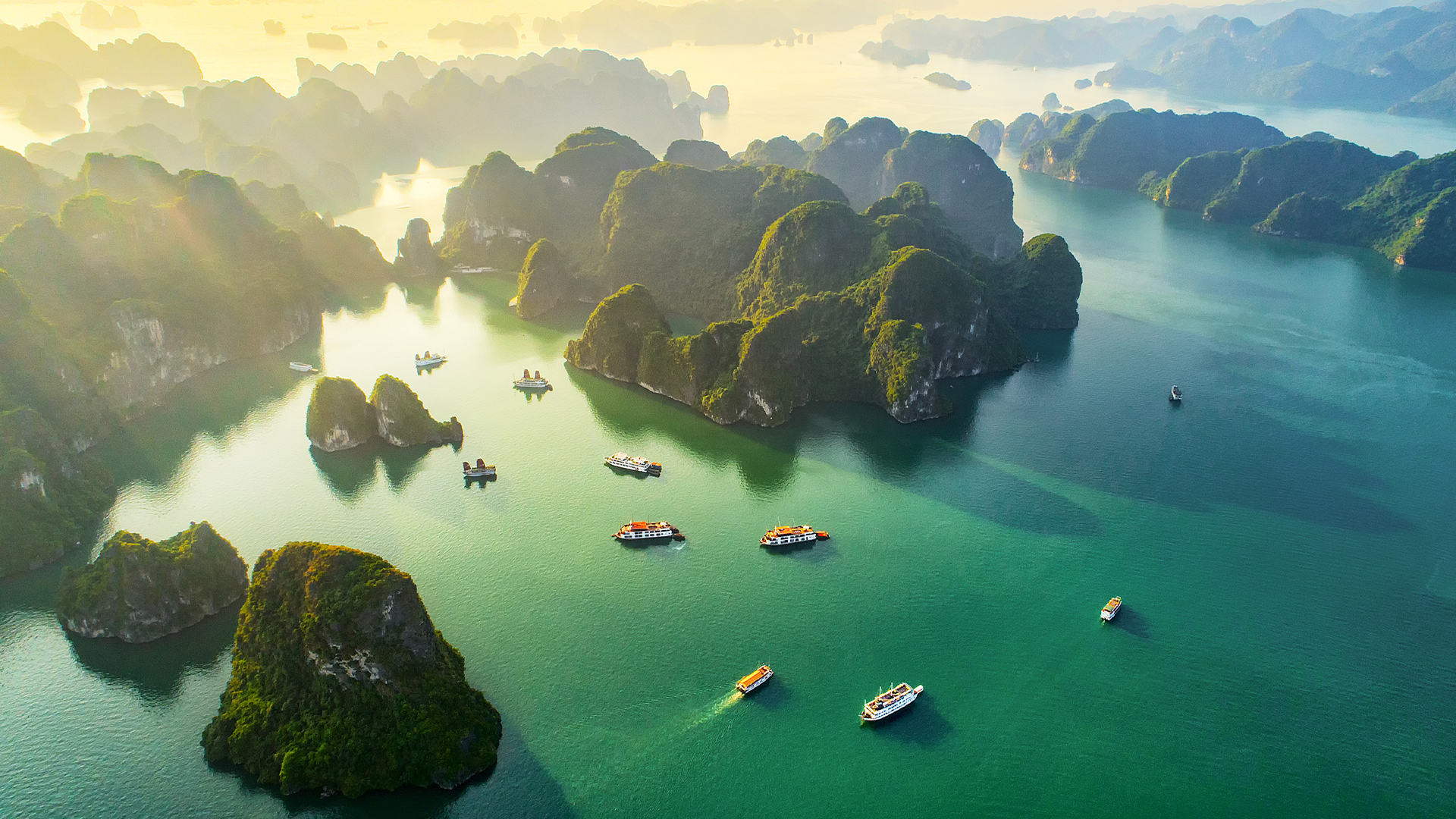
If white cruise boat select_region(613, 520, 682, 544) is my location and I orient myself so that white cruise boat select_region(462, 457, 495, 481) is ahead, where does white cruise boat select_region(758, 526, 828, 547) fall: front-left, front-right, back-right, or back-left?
back-right

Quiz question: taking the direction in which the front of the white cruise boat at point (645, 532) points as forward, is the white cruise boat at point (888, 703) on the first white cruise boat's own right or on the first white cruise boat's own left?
on the first white cruise boat's own left

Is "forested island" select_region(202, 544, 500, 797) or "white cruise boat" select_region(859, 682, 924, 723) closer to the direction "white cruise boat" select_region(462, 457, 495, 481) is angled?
the forested island

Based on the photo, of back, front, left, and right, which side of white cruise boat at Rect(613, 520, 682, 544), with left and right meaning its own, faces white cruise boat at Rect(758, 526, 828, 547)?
back

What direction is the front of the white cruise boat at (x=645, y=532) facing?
to the viewer's left
